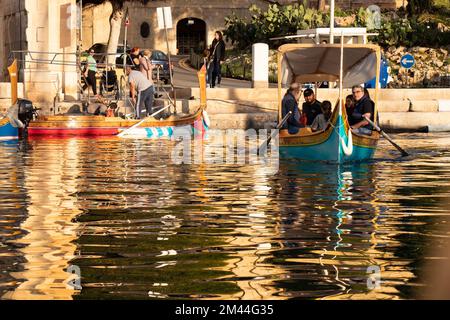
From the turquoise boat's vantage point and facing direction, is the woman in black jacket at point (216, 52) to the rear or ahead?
to the rear

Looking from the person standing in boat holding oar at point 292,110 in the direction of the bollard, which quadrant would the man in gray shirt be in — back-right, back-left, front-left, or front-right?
front-left

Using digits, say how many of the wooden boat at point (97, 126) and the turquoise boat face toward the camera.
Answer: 1

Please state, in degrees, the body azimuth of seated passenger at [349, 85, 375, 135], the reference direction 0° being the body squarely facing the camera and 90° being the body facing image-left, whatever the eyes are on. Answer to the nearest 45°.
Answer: approximately 45°

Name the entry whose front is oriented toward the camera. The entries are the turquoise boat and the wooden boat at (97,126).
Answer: the turquoise boat

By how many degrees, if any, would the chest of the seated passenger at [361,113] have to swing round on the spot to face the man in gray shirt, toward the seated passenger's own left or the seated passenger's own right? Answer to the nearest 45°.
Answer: approximately 90° to the seated passenger's own right

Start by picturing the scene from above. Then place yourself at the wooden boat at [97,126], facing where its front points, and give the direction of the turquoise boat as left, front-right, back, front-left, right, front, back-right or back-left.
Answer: front-right

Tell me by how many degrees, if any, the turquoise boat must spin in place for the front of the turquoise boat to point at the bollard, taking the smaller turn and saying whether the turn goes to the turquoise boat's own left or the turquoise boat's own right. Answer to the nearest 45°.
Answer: approximately 180°

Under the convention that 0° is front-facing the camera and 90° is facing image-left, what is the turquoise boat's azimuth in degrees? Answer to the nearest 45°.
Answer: approximately 0°
